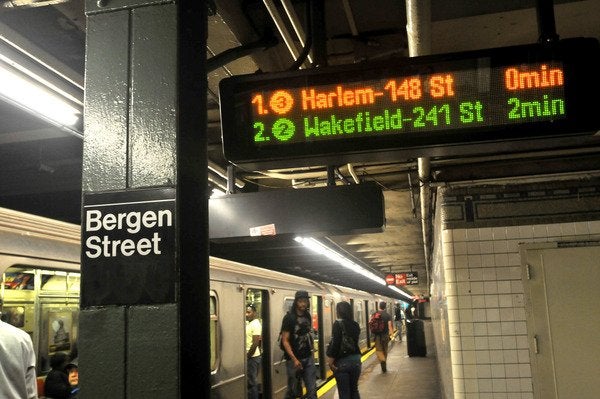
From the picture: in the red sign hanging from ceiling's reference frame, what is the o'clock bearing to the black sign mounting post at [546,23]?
The black sign mounting post is roughly at 12 o'clock from the red sign hanging from ceiling.

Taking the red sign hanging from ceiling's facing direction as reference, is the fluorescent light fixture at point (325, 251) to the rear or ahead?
ahead

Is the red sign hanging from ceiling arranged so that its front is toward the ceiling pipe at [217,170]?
yes

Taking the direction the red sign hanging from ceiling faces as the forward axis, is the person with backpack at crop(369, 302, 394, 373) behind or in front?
in front

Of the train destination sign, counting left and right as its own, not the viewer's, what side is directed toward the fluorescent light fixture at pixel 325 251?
back

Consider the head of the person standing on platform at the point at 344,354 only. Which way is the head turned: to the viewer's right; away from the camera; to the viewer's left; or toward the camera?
away from the camera

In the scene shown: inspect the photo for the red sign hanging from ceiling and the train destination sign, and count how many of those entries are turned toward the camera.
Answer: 2

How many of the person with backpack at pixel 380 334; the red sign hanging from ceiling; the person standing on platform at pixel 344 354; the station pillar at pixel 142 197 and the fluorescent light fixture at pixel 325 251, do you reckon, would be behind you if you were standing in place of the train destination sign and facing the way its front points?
4

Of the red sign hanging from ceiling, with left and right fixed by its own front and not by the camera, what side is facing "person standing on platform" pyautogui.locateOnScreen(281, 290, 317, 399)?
front

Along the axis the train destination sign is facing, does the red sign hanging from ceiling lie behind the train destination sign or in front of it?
behind

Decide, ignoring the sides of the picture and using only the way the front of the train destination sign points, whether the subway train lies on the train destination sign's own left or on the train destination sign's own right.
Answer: on the train destination sign's own right

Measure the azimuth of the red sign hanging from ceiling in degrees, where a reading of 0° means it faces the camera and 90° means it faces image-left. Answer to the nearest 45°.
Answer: approximately 0°

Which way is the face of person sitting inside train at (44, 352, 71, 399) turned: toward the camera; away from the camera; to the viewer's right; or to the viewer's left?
away from the camera

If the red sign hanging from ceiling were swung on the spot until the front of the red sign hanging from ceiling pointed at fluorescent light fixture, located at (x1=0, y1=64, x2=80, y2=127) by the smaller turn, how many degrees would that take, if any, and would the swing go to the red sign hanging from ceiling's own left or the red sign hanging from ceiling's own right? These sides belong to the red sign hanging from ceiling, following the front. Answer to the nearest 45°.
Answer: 0° — it already faces it
